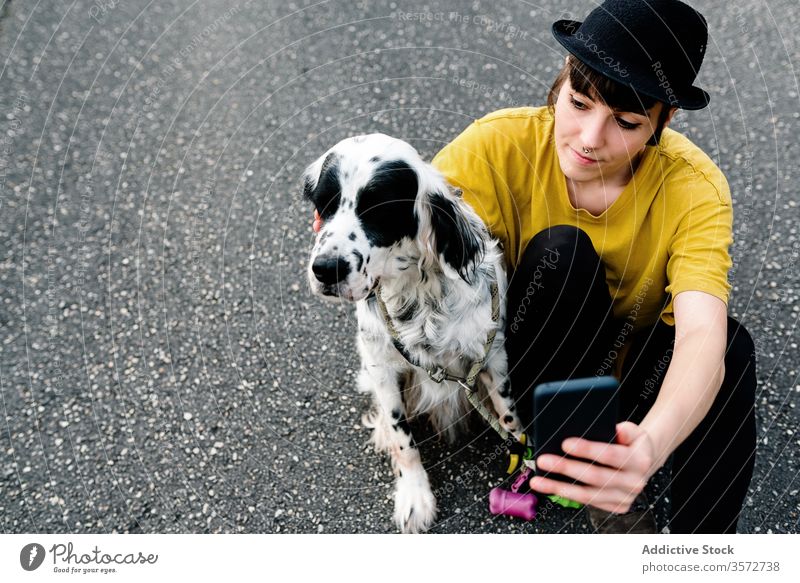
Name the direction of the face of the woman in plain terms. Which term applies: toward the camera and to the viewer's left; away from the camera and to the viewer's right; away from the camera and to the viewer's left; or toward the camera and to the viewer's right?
toward the camera and to the viewer's left

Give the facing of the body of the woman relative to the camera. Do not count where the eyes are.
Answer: toward the camera

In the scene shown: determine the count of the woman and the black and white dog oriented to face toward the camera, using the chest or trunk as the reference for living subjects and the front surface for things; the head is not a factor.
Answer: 2

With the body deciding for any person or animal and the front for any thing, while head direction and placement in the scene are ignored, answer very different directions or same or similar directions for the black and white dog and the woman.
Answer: same or similar directions

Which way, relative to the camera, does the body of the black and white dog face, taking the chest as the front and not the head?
toward the camera
